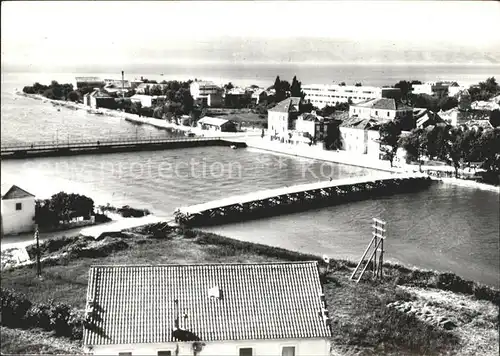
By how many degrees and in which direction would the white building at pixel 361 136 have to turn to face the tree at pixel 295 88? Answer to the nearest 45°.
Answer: approximately 135° to its right

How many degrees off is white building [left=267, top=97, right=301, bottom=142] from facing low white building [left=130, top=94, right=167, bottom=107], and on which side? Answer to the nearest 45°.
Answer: approximately 90° to its right

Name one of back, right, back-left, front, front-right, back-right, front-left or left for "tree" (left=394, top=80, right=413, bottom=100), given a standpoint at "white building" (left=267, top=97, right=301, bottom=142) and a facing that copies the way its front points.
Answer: back

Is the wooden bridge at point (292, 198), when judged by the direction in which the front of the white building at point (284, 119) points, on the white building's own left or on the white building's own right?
on the white building's own left

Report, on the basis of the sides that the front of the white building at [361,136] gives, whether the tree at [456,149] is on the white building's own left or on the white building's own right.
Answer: on the white building's own left

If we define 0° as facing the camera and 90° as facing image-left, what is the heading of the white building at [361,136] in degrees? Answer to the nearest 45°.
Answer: approximately 45°

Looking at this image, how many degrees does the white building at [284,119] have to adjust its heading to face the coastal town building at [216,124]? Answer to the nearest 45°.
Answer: approximately 90° to its right

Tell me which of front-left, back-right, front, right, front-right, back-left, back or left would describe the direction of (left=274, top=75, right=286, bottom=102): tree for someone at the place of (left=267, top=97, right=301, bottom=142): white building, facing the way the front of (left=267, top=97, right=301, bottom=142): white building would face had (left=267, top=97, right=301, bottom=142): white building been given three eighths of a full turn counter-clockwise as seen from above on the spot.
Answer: left

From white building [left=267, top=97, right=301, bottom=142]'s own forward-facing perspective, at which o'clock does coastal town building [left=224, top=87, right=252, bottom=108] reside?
The coastal town building is roughly at 4 o'clock from the white building.

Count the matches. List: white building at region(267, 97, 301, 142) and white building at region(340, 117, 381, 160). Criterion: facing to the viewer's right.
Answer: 0

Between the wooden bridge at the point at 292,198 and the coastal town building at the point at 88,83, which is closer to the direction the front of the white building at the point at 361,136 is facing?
the wooden bridge

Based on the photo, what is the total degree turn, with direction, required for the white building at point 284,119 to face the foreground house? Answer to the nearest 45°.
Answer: approximately 45° to its left
